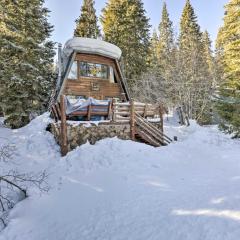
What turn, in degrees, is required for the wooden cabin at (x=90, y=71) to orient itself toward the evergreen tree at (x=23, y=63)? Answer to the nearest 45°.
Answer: approximately 90° to its right

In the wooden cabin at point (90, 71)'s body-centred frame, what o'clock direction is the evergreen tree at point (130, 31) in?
The evergreen tree is roughly at 7 o'clock from the wooden cabin.

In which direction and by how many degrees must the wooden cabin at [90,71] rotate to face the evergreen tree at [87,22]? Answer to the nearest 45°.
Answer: approximately 180°

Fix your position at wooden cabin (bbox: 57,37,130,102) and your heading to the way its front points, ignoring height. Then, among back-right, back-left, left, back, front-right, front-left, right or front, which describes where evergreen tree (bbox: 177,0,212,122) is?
left

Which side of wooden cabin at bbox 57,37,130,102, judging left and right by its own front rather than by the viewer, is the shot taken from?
front

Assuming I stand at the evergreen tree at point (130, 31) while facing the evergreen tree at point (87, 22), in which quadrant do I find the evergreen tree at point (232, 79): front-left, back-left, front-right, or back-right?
back-left

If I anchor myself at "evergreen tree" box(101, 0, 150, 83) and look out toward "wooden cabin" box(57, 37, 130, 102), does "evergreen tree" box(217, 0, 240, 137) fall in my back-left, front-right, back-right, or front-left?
front-left

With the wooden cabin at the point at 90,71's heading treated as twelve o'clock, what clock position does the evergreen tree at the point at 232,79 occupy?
The evergreen tree is roughly at 10 o'clock from the wooden cabin.
